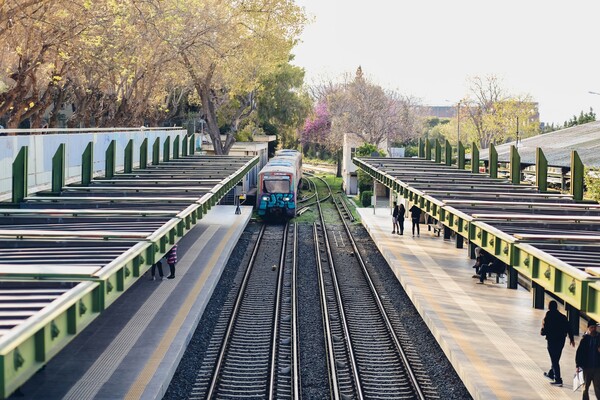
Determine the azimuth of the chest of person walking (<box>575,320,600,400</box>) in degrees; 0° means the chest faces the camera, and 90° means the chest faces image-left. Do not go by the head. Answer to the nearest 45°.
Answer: approximately 0°

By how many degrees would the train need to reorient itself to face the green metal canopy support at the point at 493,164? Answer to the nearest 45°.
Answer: approximately 45° to its left

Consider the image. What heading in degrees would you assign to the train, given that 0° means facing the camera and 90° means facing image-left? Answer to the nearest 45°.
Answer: approximately 0°

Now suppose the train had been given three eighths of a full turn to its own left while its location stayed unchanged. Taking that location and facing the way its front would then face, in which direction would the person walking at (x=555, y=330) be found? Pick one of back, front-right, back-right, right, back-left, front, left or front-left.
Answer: back-right

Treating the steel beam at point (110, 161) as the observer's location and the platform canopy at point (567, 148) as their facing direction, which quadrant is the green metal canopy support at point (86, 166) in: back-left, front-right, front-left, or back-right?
back-right

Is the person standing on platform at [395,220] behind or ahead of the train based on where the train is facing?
ahead

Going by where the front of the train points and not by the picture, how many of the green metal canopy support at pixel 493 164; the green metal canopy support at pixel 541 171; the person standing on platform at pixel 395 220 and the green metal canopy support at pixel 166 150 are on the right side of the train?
1

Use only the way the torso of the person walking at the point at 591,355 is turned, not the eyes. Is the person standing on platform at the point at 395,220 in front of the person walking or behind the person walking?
behind
